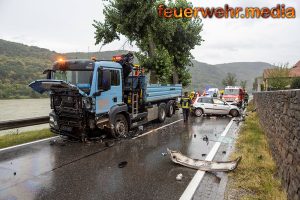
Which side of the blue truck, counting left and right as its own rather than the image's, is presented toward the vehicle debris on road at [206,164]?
left

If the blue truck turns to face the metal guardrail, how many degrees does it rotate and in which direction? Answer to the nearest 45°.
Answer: approximately 90° to its right

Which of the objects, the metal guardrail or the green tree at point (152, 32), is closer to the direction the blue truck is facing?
the metal guardrail

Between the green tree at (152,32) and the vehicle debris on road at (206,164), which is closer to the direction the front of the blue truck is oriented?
the vehicle debris on road

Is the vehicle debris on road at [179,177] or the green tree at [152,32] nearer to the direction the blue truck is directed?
the vehicle debris on road

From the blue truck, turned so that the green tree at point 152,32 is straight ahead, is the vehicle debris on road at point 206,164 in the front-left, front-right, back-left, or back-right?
back-right

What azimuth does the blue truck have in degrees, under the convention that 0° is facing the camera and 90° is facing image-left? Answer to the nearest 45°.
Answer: approximately 45°

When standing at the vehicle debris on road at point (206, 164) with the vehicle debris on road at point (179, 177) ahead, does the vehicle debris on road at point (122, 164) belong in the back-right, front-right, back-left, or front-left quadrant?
front-right

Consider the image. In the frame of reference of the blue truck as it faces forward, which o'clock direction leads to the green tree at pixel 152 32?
The green tree is roughly at 5 o'clock from the blue truck.

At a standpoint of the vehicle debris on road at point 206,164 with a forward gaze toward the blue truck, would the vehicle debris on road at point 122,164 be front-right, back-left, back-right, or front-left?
front-left

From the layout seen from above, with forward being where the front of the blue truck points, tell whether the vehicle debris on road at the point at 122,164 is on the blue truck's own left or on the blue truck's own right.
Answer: on the blue truck's own left

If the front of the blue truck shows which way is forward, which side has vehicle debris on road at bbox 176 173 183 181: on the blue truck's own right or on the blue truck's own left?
on the blue truck's own left
